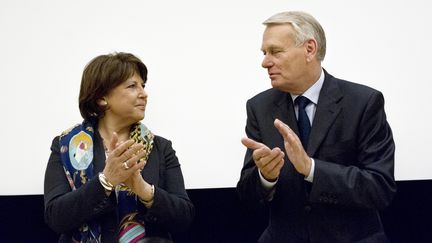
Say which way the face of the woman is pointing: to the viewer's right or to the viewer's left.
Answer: to the viewer's right

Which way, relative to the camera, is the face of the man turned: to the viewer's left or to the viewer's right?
to the viewer's left

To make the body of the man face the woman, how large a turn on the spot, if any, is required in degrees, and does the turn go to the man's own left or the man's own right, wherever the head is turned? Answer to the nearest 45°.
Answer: approximately 45° to the man's own right

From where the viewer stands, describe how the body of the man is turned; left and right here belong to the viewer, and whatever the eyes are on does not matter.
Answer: facing the viewer and to the left of the viewer
